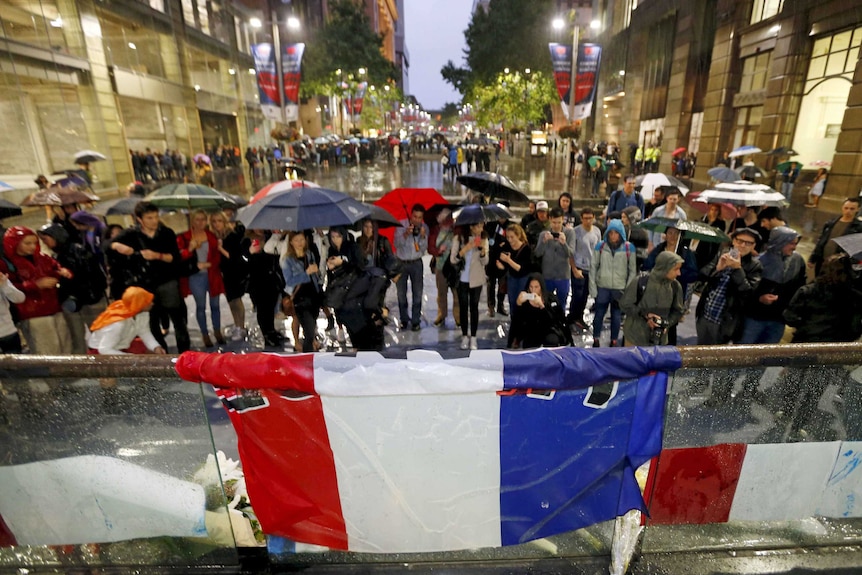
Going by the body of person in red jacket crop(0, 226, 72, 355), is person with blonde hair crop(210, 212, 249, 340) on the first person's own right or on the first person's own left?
on the first person's own left

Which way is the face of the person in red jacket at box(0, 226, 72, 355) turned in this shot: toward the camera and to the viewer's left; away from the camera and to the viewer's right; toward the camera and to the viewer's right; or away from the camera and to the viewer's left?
toward the camera and to the viewer's right

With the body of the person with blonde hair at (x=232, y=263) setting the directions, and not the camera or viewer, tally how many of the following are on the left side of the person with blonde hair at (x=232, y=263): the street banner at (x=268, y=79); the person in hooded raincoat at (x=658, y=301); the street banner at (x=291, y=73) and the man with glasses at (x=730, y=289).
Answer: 2

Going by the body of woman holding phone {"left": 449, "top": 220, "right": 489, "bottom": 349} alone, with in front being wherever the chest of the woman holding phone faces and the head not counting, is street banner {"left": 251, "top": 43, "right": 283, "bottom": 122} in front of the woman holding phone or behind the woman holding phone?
behind
